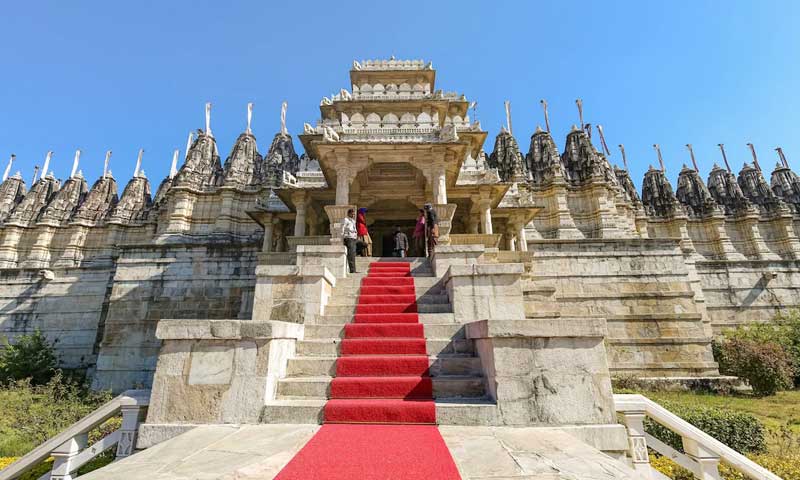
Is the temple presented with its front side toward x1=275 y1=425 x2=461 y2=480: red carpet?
yes

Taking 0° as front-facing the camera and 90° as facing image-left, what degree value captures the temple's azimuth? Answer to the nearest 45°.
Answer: approximately 0°

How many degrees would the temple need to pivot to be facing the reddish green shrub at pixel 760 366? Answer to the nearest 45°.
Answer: approximately 90° to its left

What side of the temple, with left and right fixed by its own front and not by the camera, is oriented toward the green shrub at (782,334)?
left

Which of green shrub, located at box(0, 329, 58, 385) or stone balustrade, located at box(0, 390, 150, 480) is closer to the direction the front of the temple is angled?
the stone balustrade

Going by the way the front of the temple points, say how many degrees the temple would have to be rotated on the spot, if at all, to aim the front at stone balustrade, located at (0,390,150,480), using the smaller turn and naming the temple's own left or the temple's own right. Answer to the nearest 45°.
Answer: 0° — it already faces it

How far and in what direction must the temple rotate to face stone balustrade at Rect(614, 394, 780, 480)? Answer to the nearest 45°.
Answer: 0° — it already faces it
